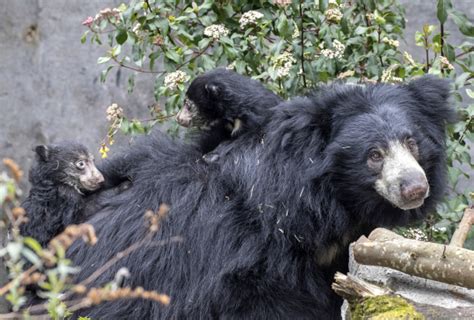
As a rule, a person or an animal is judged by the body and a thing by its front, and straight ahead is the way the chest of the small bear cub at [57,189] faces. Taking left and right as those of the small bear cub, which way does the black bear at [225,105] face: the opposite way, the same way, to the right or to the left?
the opposite way

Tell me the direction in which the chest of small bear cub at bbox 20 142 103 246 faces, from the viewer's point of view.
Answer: to the viewer's right

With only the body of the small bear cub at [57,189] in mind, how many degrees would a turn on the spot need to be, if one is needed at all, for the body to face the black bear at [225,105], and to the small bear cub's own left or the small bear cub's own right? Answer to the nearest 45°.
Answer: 0° — it already faces it

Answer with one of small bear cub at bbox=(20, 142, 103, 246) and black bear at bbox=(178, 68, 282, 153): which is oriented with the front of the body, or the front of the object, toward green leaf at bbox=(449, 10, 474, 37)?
the small bear cub

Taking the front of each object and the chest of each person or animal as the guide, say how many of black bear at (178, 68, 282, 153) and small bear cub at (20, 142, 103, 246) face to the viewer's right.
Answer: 1

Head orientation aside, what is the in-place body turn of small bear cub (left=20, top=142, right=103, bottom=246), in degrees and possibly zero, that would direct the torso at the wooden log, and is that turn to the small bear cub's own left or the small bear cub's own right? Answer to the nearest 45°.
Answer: approximately 45° to the small bear cub's own right

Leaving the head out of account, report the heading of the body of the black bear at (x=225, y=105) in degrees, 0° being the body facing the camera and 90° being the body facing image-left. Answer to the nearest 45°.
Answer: approximately 90°

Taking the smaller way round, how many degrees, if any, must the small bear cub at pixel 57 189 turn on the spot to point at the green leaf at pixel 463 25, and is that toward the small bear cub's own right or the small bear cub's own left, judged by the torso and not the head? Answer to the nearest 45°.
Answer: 0° — it already faces it
